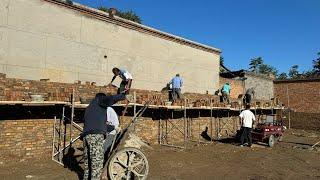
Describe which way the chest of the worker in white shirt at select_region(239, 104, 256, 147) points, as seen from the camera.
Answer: away from the camera

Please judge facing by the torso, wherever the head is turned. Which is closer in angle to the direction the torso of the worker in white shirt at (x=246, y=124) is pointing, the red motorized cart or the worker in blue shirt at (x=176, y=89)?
the red motorized cart

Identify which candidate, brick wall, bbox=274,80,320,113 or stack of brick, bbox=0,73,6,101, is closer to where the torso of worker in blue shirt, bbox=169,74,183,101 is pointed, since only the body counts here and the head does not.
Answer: the brick wall

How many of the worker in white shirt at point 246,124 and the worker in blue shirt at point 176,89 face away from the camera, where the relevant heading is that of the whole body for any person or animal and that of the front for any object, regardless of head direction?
2

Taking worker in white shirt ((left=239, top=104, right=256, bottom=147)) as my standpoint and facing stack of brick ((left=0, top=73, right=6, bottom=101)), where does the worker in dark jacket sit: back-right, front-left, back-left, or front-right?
front-left

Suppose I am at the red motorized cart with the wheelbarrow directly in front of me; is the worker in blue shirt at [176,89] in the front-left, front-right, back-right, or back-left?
front-right

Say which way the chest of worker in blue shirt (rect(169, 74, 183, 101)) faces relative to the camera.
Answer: away from the camera
